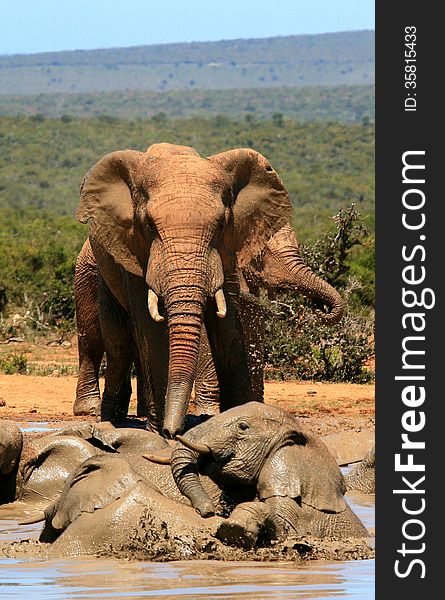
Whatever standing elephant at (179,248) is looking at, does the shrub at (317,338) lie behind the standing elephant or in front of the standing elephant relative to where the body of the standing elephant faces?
behind

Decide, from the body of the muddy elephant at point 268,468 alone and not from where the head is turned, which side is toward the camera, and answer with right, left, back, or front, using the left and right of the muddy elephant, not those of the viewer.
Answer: left

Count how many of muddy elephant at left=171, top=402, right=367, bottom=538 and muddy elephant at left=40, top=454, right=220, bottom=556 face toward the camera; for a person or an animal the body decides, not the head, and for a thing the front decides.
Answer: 0

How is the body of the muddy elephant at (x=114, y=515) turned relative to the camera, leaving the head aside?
to the viewer's left

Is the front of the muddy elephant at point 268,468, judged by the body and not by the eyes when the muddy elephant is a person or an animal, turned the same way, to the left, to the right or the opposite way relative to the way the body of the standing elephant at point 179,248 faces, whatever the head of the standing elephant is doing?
to the right

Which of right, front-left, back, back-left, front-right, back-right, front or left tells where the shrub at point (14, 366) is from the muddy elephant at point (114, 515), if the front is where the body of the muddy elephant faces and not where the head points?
right

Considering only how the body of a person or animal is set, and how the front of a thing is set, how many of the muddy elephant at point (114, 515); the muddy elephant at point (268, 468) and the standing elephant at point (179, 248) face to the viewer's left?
2

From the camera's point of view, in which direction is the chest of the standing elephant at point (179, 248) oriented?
toward the camera

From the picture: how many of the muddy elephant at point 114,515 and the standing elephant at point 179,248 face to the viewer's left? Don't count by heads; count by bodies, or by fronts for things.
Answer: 1

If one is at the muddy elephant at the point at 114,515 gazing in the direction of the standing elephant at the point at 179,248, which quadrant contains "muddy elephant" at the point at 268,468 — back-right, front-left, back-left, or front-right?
front-right

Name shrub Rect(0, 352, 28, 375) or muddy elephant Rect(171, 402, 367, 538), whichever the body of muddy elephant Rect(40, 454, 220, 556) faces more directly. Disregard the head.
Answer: the shrub

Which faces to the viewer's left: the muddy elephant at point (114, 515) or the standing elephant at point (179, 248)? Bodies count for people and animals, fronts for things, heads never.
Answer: the muddy elephant
